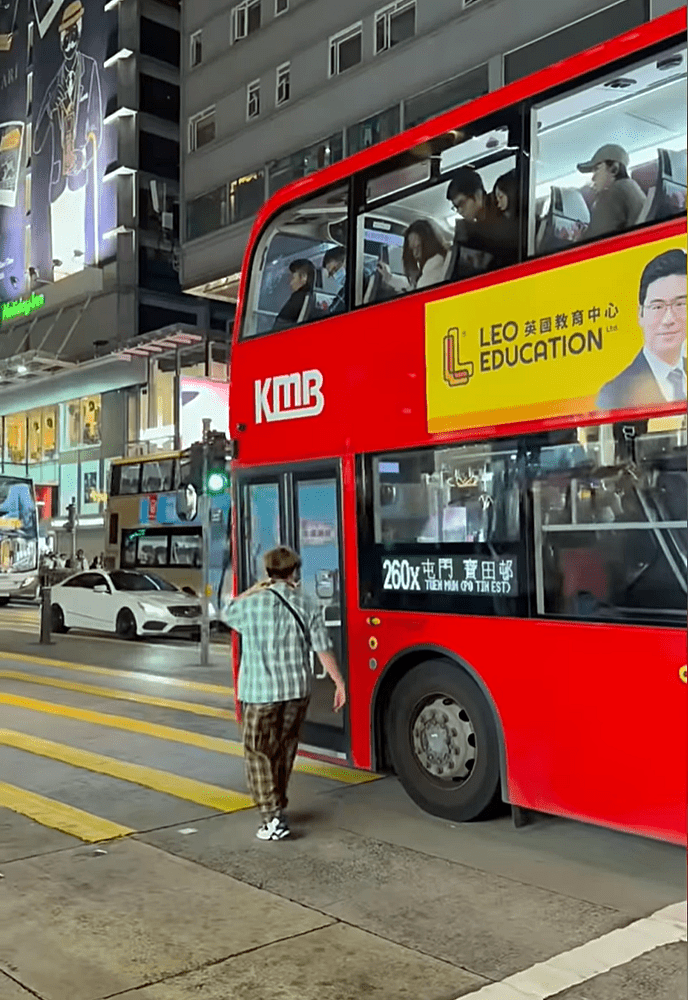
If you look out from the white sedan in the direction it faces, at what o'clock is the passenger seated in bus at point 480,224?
The passenger seated in bus is roughly at 1 o'clock from the white sedan.

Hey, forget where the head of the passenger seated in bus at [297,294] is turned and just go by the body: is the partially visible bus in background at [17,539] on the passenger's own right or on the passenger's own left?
on the passenger's own right

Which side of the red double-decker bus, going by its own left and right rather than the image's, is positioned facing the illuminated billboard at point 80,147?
front

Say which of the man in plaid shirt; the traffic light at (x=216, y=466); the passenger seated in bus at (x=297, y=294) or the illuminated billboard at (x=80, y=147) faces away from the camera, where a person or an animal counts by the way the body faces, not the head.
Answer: the man in plaid shirt

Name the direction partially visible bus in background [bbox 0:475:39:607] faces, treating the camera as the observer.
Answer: facing the viewer and to the right of the viewer

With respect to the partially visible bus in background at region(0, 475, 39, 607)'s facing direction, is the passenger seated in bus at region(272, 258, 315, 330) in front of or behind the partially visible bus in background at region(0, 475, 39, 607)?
in front

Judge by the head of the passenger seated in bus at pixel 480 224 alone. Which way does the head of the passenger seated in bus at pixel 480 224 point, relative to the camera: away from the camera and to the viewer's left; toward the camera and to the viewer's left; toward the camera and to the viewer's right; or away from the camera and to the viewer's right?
toward the camera and to the viewer's left

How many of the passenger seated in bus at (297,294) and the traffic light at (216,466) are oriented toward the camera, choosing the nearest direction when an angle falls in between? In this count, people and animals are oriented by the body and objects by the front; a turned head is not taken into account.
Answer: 1

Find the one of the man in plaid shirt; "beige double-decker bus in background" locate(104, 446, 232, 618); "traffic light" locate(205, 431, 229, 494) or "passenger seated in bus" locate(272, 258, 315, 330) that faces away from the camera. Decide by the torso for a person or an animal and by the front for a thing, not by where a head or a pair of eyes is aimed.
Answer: the man in plaid shirt

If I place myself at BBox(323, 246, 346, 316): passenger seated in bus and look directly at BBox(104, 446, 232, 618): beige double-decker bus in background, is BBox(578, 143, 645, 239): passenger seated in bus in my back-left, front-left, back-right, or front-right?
back-right

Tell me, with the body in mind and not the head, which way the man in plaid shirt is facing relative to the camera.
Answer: away from the camera

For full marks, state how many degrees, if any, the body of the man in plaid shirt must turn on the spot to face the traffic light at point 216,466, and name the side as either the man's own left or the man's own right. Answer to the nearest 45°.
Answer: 0° — they already face it

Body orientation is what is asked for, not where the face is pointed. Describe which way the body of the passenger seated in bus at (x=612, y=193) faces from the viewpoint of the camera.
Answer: to the viewer's left

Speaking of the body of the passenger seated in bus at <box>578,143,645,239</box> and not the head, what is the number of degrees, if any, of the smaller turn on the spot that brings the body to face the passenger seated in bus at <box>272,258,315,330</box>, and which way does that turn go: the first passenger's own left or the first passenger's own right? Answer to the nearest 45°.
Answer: approximately 45° to the first passenger's own right

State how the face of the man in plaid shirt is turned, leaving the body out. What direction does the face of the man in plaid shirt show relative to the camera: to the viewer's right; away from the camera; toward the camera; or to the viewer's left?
away from the camera
